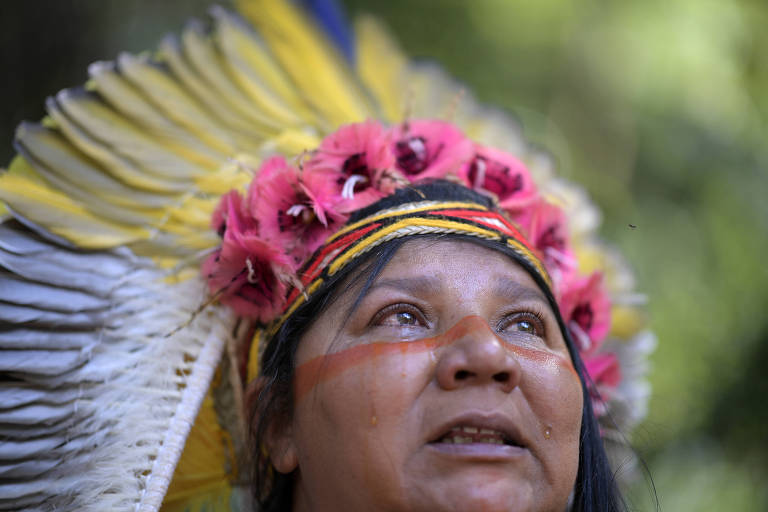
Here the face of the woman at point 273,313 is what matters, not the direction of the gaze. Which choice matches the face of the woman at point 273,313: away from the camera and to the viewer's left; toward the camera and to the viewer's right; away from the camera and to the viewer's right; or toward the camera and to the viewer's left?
toward the camera and to the viewer's right

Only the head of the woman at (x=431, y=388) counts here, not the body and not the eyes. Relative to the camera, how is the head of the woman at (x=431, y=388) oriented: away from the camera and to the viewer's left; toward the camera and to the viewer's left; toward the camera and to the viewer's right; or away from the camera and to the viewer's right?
toward the camera and to the viewer's right
